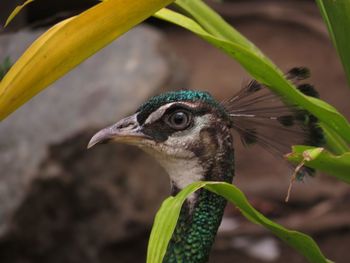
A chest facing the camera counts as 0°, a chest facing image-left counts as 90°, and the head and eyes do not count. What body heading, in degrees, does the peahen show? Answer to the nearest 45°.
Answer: approximately 90°
